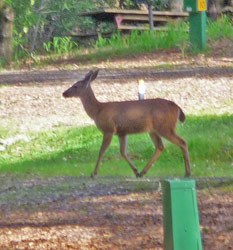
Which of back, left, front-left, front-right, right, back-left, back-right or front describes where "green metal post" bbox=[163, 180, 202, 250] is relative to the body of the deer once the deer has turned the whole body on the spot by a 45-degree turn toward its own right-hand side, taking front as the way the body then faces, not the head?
back-left

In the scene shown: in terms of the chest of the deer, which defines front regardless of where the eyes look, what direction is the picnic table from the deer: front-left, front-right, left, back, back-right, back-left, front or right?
right

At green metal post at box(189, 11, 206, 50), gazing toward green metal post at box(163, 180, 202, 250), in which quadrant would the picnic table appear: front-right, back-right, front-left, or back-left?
back-right

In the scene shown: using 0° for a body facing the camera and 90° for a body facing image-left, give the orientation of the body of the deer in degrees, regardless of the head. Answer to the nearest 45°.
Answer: approximately 90°

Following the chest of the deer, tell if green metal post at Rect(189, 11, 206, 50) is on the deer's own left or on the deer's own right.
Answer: on the deer's own right
